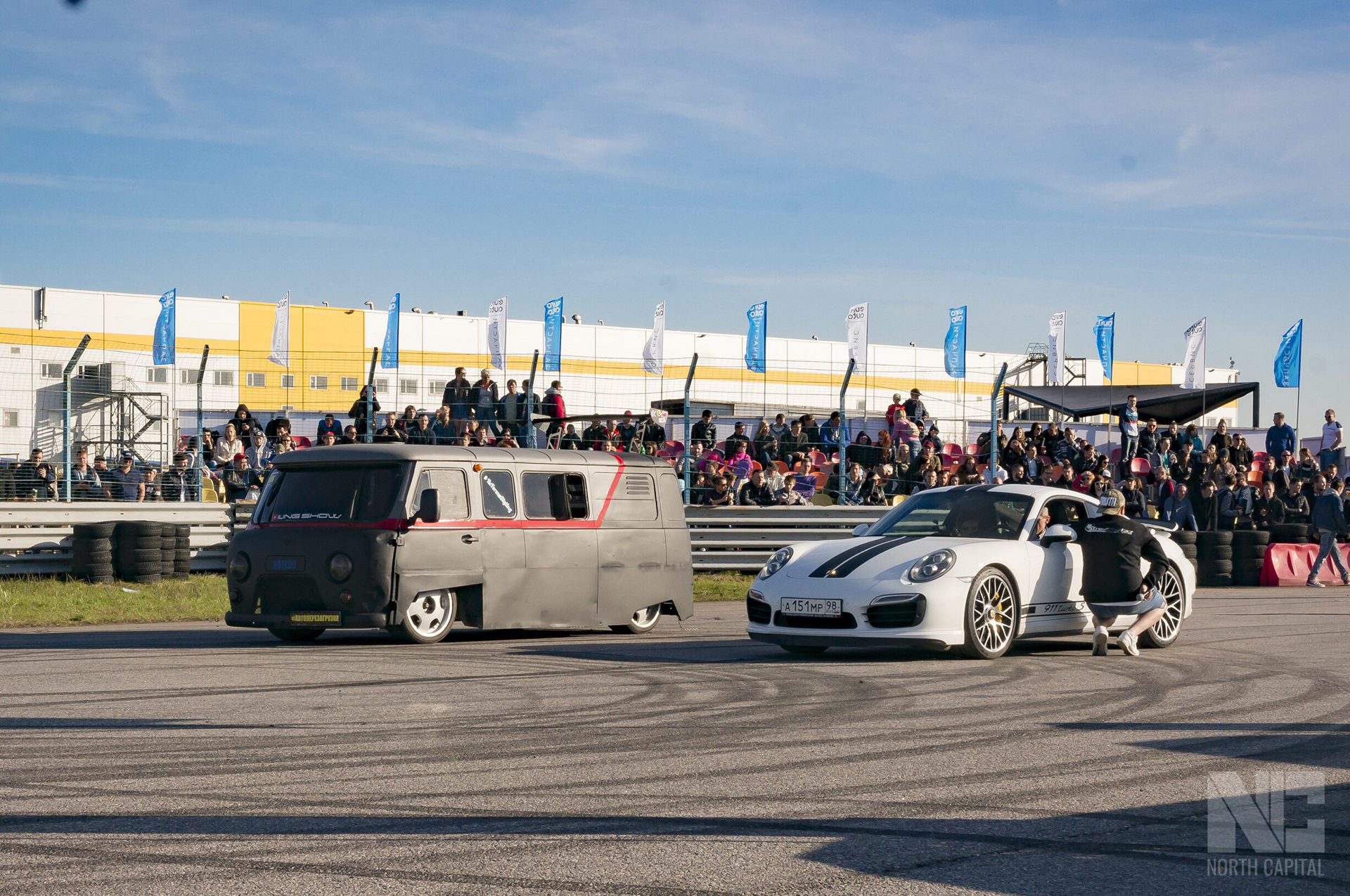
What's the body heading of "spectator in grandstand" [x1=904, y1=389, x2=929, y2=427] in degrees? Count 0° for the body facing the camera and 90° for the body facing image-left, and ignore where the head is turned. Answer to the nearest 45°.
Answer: approximately 0°

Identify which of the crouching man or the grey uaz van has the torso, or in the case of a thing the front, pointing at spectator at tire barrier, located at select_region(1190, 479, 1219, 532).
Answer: the crouching man

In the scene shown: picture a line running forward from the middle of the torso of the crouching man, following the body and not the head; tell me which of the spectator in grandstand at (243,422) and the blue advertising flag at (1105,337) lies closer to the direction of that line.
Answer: the blue advertising flag

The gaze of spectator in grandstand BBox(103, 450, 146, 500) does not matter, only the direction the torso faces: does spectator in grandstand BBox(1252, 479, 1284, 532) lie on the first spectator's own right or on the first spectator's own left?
on the first spectator's own left

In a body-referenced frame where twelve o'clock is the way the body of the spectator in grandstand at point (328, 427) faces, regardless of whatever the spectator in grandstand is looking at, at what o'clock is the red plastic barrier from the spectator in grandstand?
The red plastic barrier is roughly at 9 o'clock from the spectator in grandstand.

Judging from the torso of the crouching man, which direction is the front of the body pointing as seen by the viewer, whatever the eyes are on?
away from the camera

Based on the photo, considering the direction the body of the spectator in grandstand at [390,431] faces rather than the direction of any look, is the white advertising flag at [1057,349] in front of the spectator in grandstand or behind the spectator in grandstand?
behind

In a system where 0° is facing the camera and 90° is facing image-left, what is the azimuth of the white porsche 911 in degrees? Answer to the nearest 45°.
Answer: approximately 45°

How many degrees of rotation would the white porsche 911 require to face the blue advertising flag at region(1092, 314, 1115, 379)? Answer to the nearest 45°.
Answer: approximately 135° to its right

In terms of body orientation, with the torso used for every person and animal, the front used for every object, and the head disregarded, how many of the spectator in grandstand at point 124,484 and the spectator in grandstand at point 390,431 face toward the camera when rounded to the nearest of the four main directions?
2
